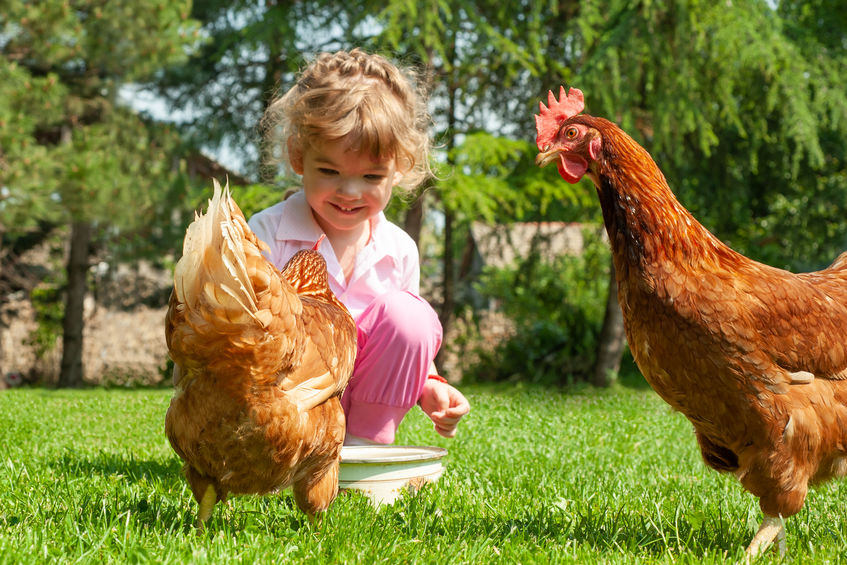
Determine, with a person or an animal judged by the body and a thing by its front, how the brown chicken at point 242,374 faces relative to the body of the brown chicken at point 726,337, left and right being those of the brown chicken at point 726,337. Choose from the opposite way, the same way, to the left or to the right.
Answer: to the right

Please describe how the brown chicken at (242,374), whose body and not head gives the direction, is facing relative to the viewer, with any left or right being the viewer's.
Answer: facing away from the viewer and to the right of the viewer

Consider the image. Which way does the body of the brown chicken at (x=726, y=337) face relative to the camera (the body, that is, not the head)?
to the viewer's left

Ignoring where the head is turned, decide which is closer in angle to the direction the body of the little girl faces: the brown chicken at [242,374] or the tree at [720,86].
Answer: the brown chicken

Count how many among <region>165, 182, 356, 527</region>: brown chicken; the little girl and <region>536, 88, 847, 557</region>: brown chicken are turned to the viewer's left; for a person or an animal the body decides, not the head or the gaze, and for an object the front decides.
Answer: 1

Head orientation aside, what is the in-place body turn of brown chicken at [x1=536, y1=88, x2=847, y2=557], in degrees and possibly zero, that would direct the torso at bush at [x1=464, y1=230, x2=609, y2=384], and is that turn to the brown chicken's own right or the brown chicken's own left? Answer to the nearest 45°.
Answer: approximately 90° to the brown chicken's own right
